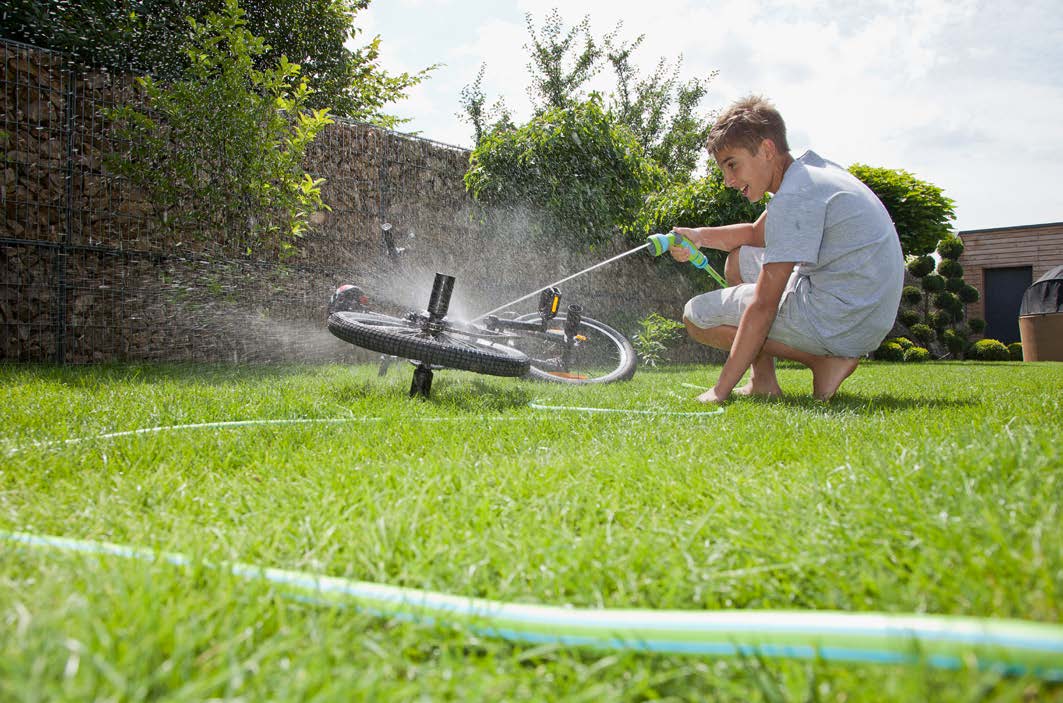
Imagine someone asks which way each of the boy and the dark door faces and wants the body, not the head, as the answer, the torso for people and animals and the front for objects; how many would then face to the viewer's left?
1

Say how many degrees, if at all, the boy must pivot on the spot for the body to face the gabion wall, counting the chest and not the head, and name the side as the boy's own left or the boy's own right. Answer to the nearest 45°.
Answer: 0° — they already face it

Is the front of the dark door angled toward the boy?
yes

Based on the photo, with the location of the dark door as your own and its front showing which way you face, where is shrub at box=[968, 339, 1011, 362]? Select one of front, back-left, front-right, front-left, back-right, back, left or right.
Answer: front

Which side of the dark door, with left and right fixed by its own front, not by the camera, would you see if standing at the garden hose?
front

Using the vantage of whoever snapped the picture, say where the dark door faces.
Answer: facing the viewer

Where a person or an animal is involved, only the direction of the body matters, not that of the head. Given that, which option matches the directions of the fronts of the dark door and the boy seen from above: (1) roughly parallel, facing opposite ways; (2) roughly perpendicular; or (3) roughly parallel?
roughly perpendicular

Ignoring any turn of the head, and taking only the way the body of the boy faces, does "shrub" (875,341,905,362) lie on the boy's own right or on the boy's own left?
on the boy's own right

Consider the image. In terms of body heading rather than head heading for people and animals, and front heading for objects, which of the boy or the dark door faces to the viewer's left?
the boy

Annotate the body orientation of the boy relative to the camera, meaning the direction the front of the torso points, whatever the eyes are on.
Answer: to the viewer's left

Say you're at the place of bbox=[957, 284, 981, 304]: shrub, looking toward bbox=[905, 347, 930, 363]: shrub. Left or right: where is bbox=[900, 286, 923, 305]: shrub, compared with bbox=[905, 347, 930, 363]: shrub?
right

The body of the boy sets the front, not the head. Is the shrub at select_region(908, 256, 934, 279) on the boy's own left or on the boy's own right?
on the boy's own right
